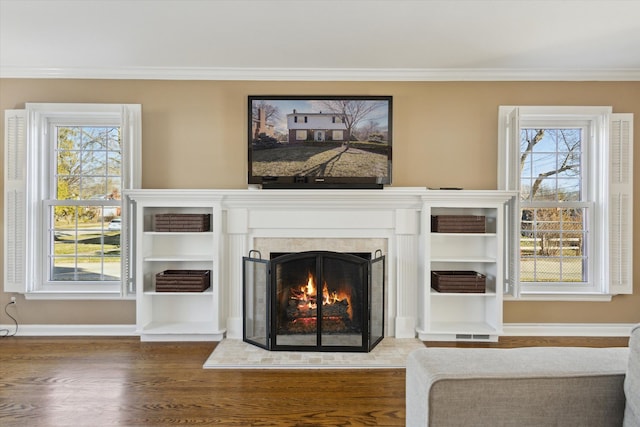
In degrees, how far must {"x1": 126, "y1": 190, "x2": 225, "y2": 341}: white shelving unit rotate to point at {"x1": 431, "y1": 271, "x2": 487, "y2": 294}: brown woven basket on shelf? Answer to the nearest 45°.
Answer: approximately 90° to its left

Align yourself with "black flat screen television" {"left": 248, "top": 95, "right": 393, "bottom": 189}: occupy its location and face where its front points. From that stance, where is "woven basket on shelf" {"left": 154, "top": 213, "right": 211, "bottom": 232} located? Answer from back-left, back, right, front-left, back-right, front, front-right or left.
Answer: right

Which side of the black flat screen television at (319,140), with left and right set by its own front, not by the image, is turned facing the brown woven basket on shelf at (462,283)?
left

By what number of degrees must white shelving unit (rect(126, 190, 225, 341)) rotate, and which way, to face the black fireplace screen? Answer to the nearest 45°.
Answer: approximately 45° to its left

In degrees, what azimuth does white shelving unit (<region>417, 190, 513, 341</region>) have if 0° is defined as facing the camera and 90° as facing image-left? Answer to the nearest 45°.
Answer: approximately 0°

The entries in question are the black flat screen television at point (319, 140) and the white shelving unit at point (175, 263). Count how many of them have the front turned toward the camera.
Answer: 2
